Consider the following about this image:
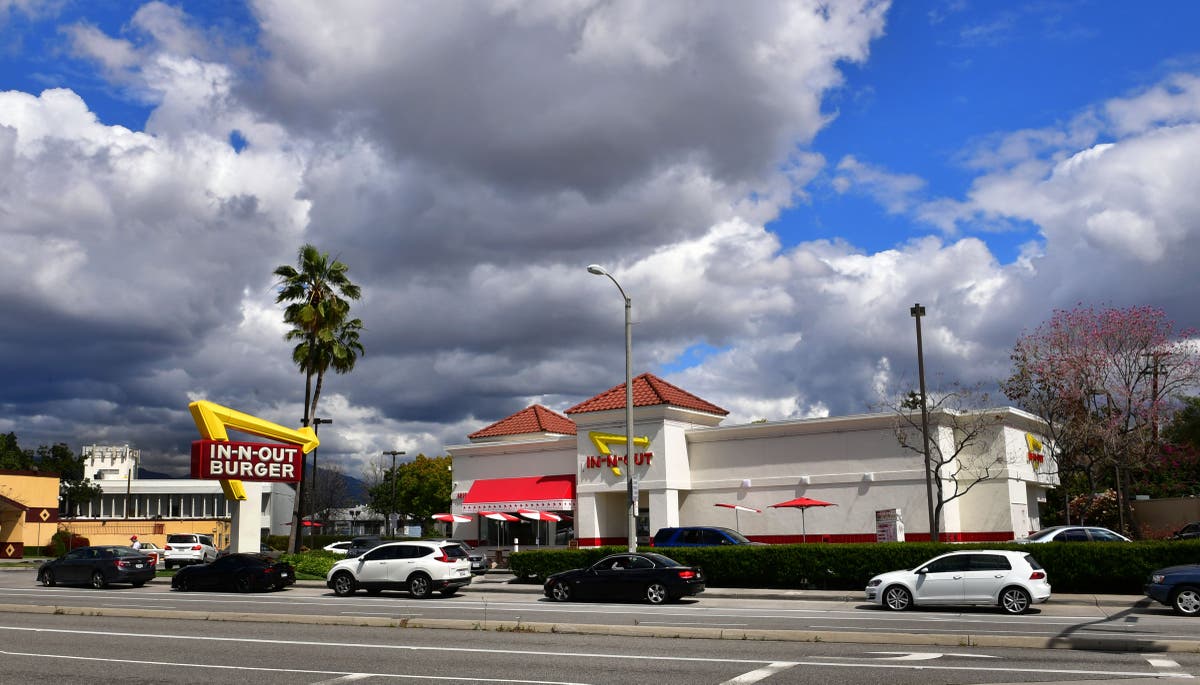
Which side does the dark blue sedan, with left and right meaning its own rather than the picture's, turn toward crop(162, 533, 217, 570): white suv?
front

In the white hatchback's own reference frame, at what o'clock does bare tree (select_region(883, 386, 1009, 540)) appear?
The bare tree is roughly at 3 o'clock from the white hatchback.

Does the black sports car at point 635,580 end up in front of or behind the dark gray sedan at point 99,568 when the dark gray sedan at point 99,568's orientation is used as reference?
behind

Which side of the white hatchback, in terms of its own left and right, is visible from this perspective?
left

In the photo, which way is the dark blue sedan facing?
to the viewer's left

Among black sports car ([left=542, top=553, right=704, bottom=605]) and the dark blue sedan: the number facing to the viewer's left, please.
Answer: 2

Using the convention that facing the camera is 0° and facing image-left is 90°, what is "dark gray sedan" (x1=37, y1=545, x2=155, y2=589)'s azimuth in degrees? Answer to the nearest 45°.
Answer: approximately 135°

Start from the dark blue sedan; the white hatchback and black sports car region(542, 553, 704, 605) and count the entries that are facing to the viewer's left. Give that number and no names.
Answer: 3

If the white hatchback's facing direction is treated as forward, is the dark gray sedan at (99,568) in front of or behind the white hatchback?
in front

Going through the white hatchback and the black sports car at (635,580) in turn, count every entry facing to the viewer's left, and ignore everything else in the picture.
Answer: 2

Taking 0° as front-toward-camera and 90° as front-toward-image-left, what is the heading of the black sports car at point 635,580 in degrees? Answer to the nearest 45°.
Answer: approximately 90°
